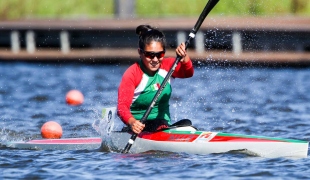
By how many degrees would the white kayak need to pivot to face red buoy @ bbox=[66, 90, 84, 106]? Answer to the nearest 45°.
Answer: approximately 135° to its left

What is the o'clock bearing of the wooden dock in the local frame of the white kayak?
The wooden dock is roughly at 9 o'clock from the white kayak.

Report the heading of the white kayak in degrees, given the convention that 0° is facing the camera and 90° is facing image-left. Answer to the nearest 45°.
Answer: approximately 270°

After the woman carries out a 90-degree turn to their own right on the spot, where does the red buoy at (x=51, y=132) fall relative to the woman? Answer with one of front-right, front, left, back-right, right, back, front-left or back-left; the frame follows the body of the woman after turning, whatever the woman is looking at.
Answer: right
